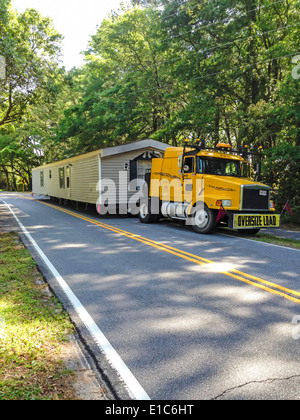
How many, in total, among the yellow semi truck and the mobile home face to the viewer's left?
0

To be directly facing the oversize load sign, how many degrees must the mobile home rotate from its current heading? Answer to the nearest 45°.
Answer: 0° — it already faces it

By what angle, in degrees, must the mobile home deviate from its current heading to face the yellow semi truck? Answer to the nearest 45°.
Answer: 0° — it already faces it

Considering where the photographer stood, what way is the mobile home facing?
facing the viewer and to the right of the viewer

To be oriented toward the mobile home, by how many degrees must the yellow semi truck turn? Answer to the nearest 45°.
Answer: approximately 180°

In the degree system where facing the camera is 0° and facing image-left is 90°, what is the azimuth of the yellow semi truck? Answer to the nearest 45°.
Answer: approximately 315°
